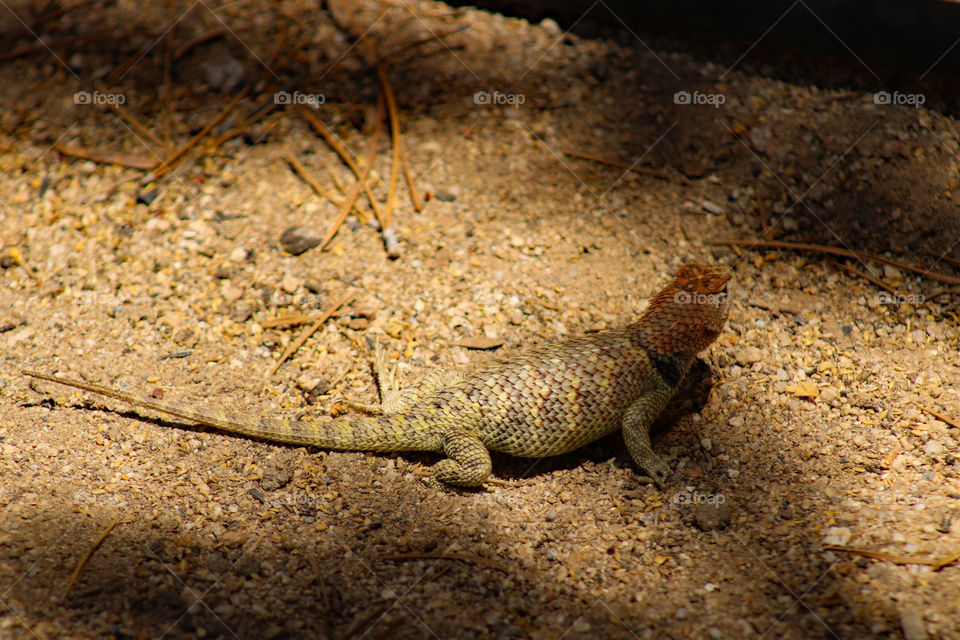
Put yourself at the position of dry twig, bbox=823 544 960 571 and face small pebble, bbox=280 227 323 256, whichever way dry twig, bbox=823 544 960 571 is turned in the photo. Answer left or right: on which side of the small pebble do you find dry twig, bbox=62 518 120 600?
left

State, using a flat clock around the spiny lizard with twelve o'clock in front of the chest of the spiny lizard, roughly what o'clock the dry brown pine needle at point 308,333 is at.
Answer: The dry brown pine needle is roughly at 7 o'clock from the spiny lizard.

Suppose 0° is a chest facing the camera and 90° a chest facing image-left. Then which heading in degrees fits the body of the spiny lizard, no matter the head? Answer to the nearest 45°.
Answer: approximately 270°
